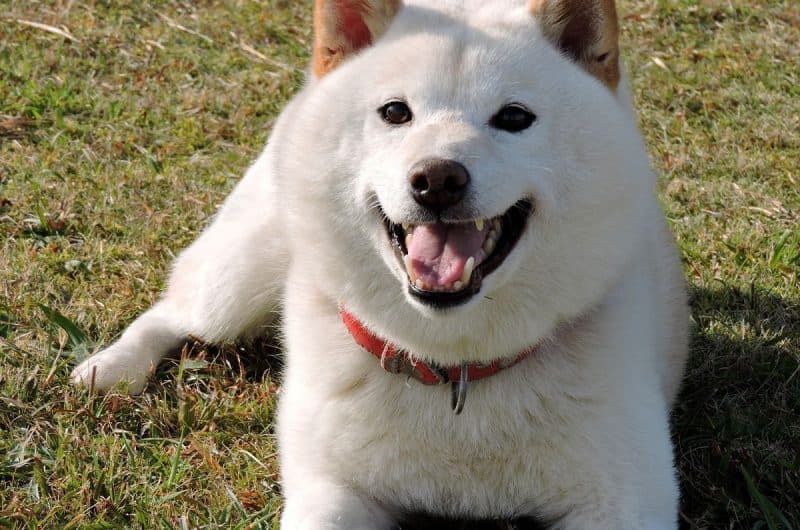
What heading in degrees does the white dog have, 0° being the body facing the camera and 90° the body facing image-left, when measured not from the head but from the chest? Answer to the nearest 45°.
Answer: approximately 0°
